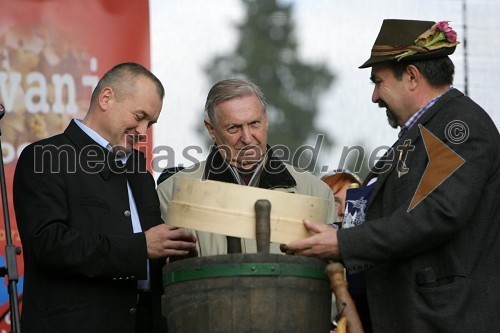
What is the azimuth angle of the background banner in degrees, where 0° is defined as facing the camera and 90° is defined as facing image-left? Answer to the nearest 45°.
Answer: approximately 0°

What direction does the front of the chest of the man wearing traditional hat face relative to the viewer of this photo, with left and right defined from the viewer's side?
facing to the left of the viewer

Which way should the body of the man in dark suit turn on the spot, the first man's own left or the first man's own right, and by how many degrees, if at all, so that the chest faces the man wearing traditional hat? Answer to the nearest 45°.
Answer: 0° — they already face them

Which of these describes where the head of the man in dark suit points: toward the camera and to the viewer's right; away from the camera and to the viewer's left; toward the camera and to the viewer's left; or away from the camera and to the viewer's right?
toward the camera and to the viewer's right

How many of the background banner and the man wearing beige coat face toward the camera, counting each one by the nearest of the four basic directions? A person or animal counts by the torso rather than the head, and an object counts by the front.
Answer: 2

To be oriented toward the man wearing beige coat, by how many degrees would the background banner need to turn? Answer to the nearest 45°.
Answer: approximately 45° to its left

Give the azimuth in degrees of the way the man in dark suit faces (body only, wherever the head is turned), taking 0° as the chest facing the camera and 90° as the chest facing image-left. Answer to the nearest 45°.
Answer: approximately 315°

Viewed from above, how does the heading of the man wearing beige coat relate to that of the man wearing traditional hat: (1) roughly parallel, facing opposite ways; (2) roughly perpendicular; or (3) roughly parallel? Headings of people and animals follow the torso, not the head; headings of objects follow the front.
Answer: roughly perpendicular

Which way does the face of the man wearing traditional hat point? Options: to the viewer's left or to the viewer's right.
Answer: to the viewer's left

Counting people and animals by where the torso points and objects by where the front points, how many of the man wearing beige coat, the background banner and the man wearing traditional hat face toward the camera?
2
